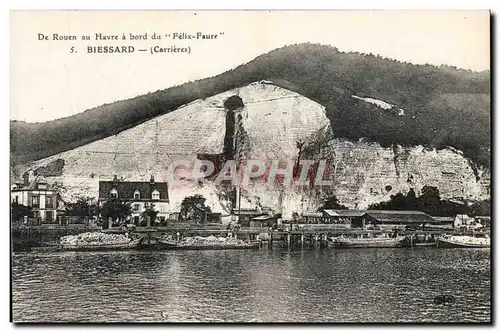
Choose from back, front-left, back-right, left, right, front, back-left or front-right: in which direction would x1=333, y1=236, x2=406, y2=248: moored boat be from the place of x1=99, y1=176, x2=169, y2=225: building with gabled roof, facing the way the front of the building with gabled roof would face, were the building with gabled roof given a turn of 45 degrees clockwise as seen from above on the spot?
back-left
